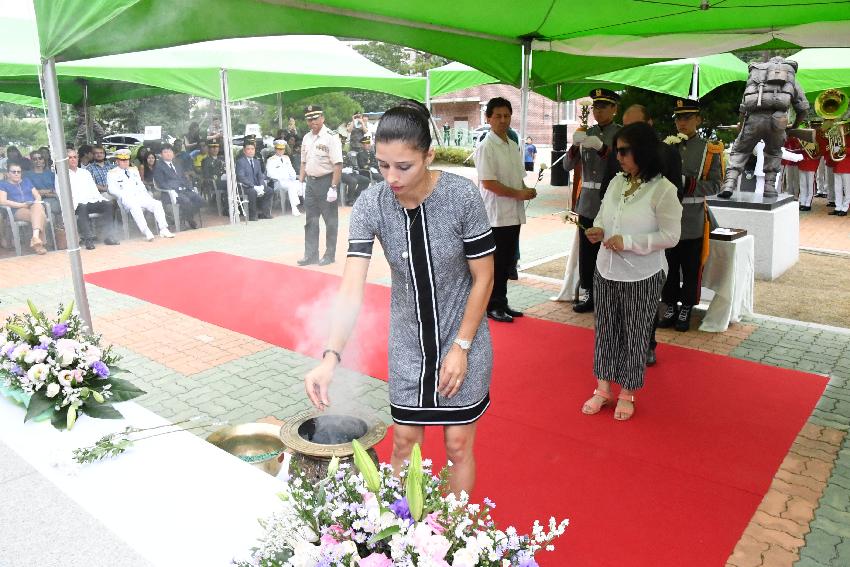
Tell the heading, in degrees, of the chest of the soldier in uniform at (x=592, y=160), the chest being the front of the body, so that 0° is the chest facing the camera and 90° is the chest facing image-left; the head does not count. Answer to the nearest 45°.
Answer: approximately 45°

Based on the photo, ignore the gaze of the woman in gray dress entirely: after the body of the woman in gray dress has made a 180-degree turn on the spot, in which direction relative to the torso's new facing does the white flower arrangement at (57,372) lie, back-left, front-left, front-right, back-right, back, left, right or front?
left

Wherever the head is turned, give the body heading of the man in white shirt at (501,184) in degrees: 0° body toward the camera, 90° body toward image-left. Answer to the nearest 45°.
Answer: approximately 315°

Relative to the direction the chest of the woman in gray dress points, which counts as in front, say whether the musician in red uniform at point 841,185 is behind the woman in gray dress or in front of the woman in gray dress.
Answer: behind

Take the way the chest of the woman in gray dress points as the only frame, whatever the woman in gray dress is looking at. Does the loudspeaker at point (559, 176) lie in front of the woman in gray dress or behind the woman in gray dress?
behind

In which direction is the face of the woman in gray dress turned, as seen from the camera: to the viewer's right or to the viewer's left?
to the viewer's left

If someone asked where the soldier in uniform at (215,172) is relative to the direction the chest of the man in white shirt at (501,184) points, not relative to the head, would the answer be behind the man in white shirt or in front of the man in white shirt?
behind

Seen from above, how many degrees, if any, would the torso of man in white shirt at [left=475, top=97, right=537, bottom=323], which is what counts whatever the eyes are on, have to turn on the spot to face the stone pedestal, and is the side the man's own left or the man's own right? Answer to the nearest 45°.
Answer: approximately 90° to the man's own left

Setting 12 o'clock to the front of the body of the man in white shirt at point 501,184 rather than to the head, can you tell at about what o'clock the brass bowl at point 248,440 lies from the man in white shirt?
The brass bowl is roughly at 2 o'clock from the man in white shirt.

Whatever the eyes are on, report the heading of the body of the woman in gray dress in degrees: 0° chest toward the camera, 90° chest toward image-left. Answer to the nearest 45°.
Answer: approximately 0°

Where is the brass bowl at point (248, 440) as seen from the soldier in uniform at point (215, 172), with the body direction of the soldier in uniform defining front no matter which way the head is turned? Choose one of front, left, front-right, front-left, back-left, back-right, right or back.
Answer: front-right
